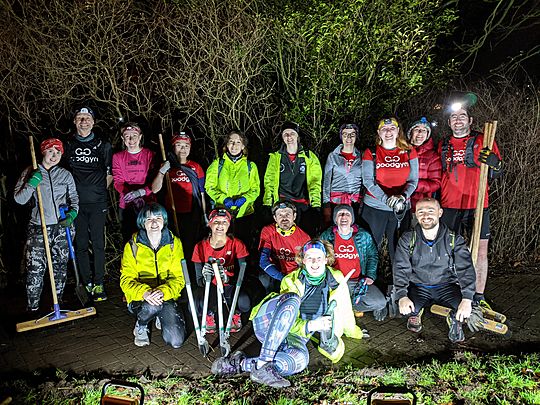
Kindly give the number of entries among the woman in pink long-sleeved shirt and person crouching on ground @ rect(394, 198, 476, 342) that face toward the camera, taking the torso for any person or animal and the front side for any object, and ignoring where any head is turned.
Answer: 2

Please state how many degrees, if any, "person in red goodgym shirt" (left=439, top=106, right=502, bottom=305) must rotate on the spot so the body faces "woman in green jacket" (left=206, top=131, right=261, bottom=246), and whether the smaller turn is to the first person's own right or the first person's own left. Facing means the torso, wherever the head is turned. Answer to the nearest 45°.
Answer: approximately 90° to the first person's own right

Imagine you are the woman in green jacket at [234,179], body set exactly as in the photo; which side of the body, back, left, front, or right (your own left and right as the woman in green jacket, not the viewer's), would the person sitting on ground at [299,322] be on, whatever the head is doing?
front

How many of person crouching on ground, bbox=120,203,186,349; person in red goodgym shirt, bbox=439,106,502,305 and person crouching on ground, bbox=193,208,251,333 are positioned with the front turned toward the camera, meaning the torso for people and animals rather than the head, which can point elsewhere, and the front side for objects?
3

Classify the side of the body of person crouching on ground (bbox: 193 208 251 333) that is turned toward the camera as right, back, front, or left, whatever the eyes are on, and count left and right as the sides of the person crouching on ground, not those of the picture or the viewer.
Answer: front

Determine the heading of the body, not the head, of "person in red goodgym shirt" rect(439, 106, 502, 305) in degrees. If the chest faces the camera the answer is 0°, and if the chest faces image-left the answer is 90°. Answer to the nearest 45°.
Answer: approximately 0°

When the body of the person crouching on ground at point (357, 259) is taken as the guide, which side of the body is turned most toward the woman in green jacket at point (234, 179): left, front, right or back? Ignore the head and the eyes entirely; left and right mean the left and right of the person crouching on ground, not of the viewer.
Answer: right

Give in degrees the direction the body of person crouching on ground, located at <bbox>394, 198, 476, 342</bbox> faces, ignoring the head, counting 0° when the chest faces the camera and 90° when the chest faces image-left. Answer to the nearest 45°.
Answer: approximately 0°

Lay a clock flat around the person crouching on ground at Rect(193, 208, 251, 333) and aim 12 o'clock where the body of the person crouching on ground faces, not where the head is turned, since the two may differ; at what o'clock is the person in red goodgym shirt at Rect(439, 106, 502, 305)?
The person in red goodgym shirt is roughly at 9 o'clock from the person crouching on ground.

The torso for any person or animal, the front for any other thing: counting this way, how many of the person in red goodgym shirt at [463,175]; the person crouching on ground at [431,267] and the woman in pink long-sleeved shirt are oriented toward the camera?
3

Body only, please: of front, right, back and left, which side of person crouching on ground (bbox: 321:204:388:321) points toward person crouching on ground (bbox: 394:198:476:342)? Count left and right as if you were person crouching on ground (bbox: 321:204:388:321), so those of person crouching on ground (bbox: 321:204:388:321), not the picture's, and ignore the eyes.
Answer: left

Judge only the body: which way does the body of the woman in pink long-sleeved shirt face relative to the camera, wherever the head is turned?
toward the camera

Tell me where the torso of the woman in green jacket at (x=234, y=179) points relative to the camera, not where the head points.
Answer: toward the camera
